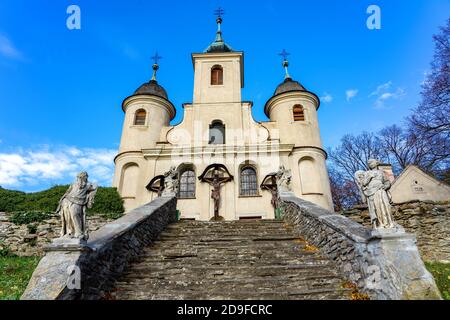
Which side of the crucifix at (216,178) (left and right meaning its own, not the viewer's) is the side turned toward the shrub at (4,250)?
right

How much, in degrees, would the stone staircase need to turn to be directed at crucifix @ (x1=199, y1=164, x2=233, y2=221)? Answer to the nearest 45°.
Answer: approximately 180°

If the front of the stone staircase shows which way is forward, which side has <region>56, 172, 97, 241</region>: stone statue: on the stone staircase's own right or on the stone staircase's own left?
on the stone staircase's own right

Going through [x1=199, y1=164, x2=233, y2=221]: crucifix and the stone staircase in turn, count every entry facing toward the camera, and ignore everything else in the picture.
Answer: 2

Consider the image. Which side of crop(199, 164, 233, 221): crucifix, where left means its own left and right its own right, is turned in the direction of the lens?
front

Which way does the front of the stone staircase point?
toward the camera

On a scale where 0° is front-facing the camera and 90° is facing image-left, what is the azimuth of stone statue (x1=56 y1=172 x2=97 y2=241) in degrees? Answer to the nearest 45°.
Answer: approximately 0°

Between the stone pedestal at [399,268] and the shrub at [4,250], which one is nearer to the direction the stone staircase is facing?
the stone pedestal

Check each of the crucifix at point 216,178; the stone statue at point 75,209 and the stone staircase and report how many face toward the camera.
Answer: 3

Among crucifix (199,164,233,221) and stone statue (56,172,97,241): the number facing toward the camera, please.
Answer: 2
